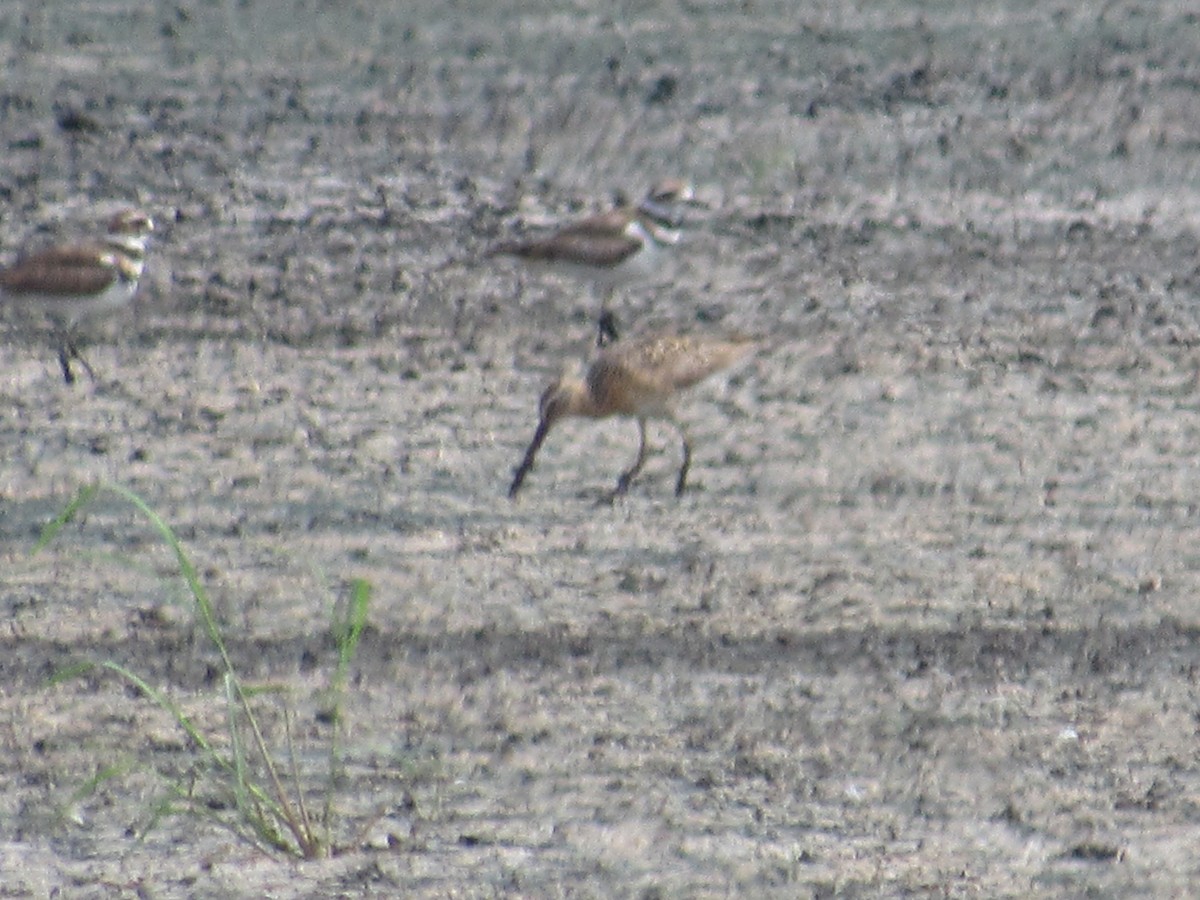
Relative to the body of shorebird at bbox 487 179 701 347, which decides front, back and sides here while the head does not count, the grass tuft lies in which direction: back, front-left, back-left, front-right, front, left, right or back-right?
right

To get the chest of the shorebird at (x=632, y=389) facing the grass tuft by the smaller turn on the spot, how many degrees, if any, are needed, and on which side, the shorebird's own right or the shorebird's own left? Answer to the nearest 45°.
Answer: approximately 90° to the shorebird's own left

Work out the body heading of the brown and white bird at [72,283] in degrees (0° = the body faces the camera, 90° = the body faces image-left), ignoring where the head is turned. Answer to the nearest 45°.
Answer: approximately 270°

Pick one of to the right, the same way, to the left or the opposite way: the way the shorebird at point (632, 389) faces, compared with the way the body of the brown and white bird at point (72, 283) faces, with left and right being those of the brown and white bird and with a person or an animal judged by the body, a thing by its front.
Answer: the opposite way

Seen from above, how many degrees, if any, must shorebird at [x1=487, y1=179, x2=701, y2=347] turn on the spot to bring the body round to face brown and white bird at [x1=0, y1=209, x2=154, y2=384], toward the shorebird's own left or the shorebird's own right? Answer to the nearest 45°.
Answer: approximately 180°

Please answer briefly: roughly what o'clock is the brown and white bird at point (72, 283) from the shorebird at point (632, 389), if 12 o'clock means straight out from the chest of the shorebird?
The brown and white bird is roughly at 1 o'clock from the shorebird.

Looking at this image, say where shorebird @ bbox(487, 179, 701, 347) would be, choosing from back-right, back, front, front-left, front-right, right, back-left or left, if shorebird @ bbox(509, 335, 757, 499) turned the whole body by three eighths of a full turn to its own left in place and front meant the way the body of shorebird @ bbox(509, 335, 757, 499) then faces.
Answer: back-left

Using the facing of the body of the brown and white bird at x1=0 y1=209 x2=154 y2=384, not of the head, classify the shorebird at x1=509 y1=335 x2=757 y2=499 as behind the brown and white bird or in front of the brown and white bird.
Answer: in front

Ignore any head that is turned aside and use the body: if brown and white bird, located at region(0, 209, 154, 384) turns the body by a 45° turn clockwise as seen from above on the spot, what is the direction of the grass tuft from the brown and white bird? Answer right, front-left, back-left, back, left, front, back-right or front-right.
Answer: front-right

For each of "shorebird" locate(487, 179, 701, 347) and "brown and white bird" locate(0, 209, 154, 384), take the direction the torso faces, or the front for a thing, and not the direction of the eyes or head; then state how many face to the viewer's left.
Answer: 0

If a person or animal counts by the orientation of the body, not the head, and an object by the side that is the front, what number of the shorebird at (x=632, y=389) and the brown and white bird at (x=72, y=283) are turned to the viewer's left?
1

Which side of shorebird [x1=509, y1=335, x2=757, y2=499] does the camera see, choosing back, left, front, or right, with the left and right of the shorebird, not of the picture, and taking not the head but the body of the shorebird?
left

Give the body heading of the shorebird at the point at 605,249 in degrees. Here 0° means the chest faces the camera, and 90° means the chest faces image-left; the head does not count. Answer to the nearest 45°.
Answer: approximately 270°
